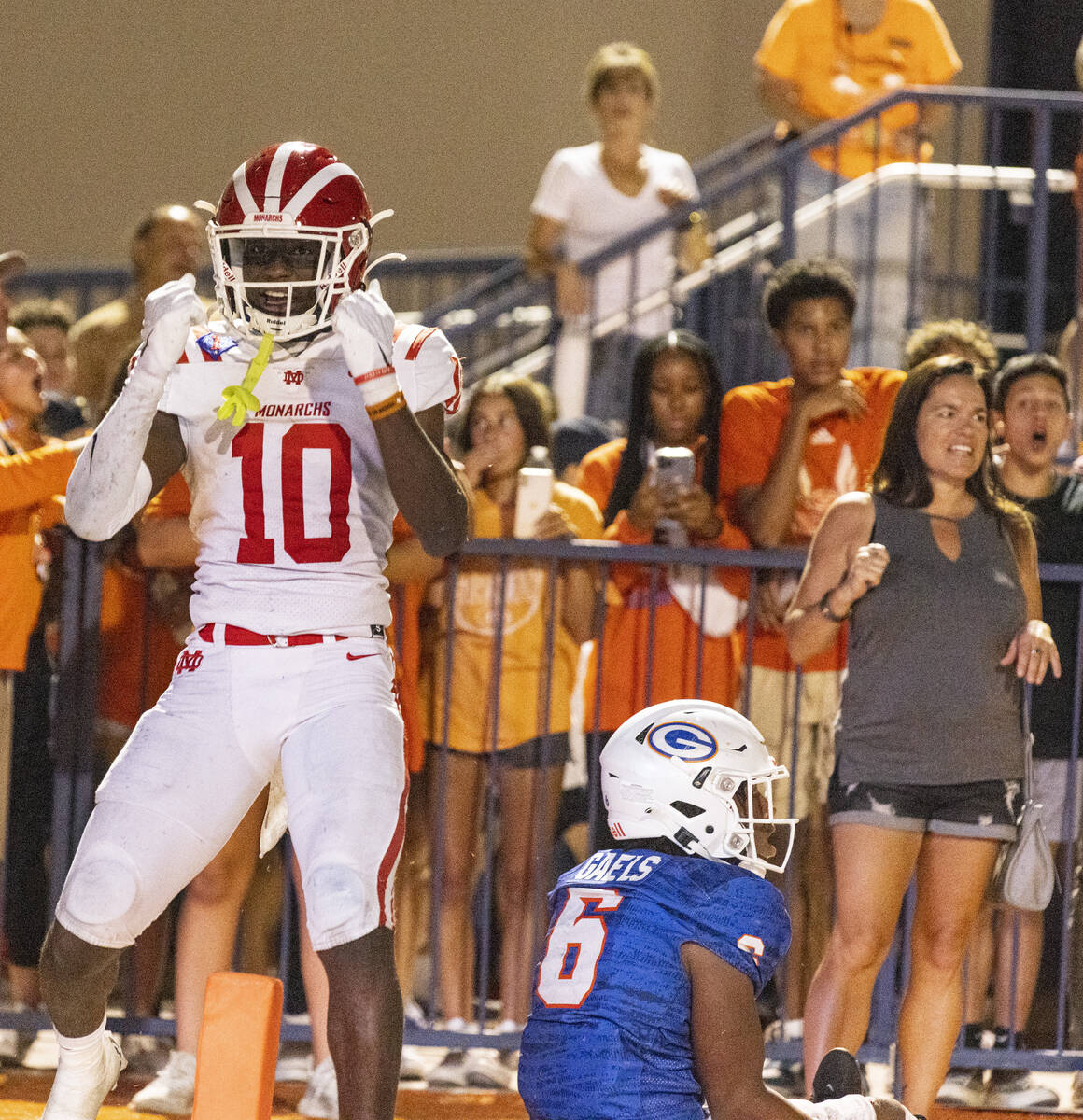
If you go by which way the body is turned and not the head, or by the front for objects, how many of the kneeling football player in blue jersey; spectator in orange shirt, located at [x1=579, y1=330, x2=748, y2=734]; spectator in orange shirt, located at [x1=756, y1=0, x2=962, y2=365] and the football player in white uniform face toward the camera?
3

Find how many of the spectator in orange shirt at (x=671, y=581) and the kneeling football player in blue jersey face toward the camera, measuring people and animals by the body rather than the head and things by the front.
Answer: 1

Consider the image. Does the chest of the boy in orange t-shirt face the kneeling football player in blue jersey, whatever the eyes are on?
yes

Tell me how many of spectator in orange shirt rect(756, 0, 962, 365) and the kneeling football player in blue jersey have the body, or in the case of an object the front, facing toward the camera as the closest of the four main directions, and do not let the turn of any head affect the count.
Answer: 1

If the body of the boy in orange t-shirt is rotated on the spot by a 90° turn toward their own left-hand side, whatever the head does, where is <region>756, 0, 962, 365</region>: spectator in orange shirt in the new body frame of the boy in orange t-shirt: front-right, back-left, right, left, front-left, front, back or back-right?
left

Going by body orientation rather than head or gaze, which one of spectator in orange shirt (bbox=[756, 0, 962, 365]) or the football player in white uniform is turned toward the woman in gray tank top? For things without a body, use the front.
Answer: the spectator in orange shirt

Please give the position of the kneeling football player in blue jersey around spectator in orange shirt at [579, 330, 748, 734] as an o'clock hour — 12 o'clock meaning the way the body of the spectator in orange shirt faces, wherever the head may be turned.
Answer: The kneeling football player in blue jersey is roughly at 12 o'clock from the spectator in orange shirt.
